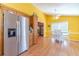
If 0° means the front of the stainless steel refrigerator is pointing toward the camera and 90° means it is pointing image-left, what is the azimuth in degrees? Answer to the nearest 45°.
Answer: approximately 315°
